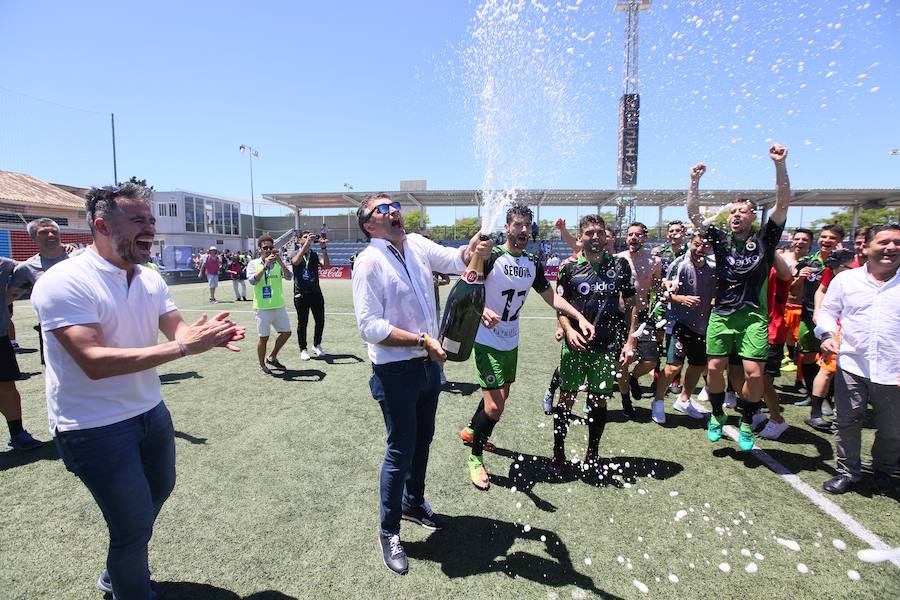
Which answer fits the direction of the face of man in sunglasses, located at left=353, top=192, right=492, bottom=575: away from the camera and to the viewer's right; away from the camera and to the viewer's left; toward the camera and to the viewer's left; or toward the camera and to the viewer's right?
toward the camera and to the viewer's right

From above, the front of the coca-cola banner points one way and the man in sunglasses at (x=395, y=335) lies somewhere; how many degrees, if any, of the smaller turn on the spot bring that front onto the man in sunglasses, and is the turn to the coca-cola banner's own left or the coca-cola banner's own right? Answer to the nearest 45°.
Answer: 0° — it already faces them

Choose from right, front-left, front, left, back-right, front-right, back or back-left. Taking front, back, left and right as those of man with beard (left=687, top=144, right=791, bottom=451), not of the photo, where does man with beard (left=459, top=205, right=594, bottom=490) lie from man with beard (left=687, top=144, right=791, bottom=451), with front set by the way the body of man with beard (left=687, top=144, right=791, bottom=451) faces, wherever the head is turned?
front-right

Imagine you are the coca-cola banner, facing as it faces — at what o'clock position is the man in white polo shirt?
The man in white polo shirt is roughly at 12 o'clock from the coca-cola banner.

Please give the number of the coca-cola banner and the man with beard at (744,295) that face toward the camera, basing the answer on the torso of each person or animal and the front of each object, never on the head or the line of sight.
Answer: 2

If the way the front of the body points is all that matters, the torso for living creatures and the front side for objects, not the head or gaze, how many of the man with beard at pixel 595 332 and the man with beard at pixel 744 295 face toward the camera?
2

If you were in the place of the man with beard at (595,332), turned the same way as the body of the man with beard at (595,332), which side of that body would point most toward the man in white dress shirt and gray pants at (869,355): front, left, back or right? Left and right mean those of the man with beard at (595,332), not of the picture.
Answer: left

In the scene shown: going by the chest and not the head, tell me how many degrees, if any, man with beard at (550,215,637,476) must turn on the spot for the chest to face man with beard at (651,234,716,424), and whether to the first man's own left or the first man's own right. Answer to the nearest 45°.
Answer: approximately 135° to the first man's own left

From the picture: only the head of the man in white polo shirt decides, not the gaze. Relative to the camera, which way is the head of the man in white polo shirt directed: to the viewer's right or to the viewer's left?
to the viewer's right

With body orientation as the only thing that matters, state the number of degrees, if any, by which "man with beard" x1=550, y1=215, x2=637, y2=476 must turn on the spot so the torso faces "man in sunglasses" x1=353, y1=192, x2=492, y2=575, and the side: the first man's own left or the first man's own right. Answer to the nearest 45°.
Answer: approximately 45° to the first man's own right

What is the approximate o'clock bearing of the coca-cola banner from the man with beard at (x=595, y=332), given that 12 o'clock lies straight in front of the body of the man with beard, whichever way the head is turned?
The coca-cola banner is roughly at 5 o'clock from the man with beard.
